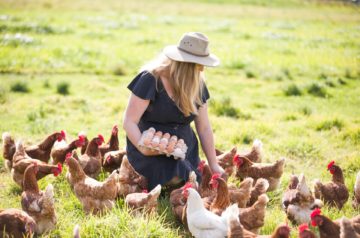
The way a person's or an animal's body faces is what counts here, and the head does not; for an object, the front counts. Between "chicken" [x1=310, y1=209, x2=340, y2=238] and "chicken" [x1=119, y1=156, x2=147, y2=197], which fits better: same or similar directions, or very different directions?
very different directions

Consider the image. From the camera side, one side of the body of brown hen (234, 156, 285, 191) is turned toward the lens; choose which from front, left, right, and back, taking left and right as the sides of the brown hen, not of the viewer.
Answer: left

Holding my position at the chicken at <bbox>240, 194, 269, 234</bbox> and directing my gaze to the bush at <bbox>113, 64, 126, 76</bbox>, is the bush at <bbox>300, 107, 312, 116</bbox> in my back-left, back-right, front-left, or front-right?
front-right

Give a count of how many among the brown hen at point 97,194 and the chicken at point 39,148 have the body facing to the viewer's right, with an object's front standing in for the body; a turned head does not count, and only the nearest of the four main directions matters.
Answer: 1

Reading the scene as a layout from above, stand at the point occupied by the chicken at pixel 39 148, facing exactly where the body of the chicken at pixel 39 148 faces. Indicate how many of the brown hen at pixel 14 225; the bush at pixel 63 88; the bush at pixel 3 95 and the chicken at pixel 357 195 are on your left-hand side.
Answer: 2

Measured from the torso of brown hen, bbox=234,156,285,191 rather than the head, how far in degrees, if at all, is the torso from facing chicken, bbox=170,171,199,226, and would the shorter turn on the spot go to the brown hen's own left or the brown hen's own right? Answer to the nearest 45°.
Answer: approximately 45° to the brown hen's own left

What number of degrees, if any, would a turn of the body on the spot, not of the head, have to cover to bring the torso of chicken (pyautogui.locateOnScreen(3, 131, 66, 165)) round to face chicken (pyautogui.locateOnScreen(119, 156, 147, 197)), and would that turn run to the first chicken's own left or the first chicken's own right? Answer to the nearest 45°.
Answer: approximately 45° to the first chicken's own right

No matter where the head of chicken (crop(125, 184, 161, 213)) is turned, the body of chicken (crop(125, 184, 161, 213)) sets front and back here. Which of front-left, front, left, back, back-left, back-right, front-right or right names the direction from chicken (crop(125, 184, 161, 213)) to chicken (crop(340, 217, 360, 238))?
back-left

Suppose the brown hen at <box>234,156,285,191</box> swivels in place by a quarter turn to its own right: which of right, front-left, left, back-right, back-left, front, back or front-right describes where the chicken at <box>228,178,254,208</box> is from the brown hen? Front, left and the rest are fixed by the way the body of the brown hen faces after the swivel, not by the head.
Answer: back

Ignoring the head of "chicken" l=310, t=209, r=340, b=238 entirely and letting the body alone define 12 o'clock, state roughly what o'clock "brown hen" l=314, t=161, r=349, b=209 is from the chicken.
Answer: The brown hen is roughly at 3 o'clock from the chicken.

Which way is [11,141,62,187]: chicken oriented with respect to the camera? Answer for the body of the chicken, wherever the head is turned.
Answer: to the viewer's right

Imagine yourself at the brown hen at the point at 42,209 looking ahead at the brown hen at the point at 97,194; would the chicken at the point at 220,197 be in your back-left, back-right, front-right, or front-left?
front-right

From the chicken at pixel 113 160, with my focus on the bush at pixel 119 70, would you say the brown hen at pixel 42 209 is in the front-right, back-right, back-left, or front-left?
back-left

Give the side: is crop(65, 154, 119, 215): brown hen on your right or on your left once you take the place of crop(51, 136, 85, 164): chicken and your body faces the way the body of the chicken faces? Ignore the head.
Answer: on your right

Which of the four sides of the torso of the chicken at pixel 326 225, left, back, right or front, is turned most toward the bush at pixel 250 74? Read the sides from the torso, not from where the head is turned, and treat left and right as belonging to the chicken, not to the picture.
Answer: right
